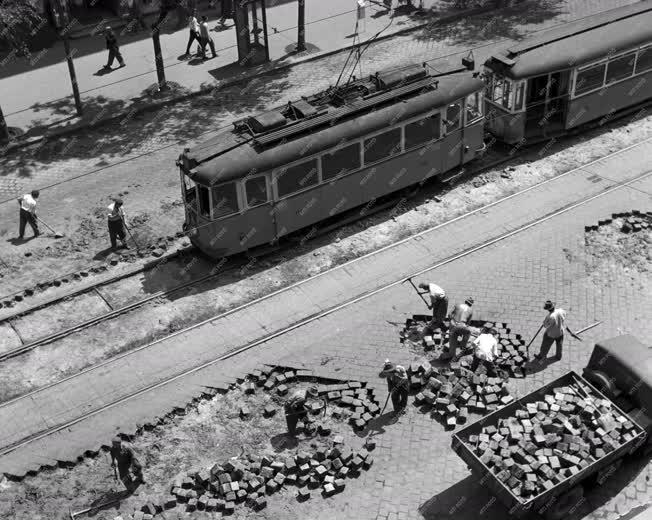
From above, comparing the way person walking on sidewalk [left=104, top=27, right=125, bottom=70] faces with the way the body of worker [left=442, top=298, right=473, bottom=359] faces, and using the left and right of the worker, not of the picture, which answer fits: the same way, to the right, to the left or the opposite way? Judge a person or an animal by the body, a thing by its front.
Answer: the opposite way

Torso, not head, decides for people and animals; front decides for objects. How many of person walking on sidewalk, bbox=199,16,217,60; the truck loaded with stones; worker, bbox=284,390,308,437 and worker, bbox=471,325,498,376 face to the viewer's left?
1

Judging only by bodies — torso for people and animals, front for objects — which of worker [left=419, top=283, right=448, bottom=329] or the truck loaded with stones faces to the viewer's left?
the worker

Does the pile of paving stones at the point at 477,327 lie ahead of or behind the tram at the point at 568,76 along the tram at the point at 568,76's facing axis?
ahead

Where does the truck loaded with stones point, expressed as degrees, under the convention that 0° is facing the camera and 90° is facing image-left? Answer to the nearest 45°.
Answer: approximately 225°

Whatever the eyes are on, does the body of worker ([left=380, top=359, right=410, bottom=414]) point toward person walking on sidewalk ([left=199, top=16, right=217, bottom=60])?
no

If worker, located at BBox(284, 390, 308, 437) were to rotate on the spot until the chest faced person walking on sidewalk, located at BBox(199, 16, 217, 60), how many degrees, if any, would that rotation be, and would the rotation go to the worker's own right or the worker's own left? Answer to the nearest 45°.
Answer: approximately 90° to the worker's own left

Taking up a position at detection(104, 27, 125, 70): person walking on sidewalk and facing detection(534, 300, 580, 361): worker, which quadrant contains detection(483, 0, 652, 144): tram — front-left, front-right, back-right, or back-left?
front-left

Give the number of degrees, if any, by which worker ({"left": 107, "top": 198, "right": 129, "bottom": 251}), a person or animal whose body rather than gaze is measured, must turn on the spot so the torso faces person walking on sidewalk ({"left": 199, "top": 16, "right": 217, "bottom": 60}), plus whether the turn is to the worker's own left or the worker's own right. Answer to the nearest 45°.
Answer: approximately 135° to the worker's own left

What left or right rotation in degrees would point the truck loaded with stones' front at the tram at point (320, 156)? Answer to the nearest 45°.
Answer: approximately 90° to its left
